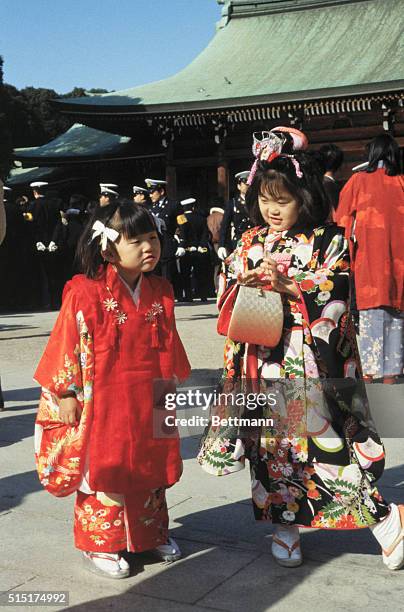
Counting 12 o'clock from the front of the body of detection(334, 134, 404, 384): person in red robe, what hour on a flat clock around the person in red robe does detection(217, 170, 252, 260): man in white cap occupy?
The man in white cap is roughly at 11 o'clock from the person in red robe.

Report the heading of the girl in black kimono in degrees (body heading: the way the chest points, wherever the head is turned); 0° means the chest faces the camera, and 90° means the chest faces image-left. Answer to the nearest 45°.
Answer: approximately 45°

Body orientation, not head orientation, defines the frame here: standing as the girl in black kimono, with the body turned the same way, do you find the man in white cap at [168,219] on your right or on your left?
on your right

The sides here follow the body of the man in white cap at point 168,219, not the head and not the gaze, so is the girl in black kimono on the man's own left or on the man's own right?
on the man's own left

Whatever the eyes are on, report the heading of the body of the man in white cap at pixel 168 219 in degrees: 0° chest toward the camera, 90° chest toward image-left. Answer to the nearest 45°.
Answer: approximately 45°

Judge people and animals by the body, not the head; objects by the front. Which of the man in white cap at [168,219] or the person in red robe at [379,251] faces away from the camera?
the person in red robe

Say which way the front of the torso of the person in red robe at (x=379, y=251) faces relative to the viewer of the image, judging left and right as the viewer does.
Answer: facing away from the viewer

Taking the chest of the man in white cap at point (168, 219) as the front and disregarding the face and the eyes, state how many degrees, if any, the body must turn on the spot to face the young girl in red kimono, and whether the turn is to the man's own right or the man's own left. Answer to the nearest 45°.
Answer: approximately 45° to the man's own left

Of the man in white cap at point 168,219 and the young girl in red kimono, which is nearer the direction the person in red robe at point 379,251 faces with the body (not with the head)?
the man in white cap
